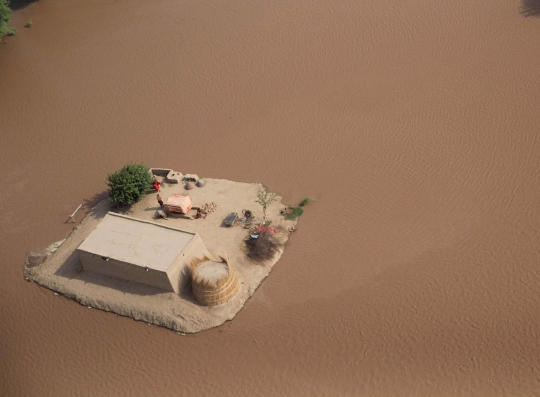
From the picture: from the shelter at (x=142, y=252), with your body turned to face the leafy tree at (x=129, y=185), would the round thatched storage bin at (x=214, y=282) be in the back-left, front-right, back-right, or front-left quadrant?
back-right
